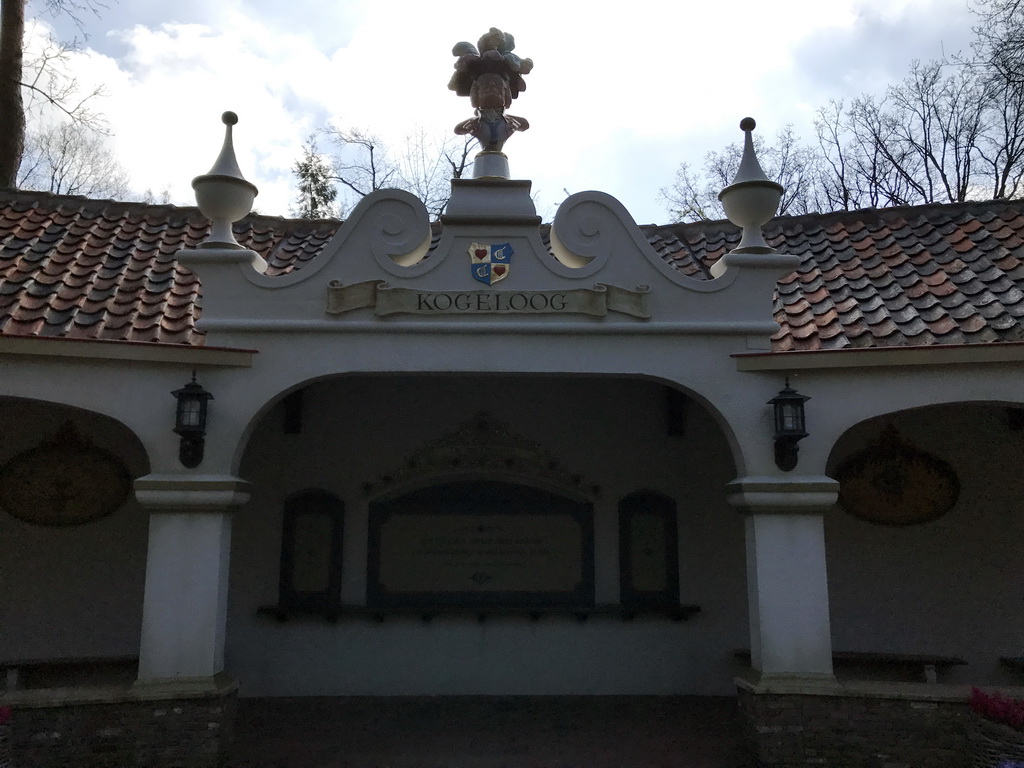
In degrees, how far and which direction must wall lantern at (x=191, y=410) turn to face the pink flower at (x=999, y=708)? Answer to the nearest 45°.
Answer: approximately 45° to its left

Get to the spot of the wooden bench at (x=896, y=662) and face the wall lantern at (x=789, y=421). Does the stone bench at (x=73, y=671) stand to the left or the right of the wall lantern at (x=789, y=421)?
right

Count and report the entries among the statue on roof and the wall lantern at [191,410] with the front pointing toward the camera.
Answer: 2

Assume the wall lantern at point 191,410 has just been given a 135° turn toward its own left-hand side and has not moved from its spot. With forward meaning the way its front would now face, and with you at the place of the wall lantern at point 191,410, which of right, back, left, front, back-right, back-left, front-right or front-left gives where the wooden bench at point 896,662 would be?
front-right

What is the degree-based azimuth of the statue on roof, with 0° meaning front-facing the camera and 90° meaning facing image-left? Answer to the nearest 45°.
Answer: approximately 0°

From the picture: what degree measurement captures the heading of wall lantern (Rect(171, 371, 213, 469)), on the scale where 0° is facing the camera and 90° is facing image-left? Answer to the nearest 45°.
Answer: approximately 0°
